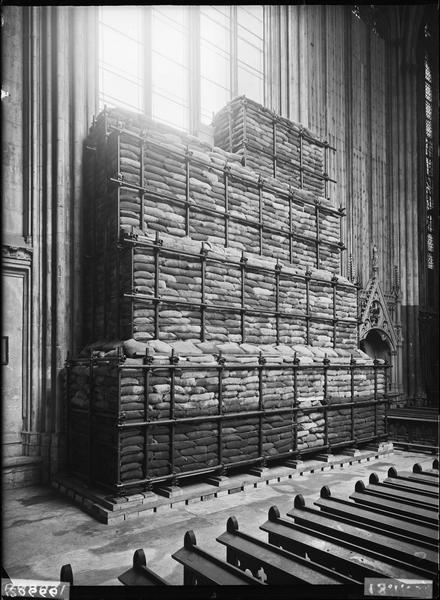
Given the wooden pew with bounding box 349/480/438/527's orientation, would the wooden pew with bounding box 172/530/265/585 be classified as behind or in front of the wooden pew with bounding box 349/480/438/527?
behind

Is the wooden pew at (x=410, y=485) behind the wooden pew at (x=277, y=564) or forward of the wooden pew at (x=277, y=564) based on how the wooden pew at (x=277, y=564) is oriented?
forward

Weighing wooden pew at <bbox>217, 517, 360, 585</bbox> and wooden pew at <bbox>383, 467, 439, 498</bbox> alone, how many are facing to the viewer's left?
0

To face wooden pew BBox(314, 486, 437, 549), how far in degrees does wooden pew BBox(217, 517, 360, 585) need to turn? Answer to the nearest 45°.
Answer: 0° — it already faces it

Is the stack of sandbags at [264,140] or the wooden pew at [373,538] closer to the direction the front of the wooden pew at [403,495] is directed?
the stack of sandbags
